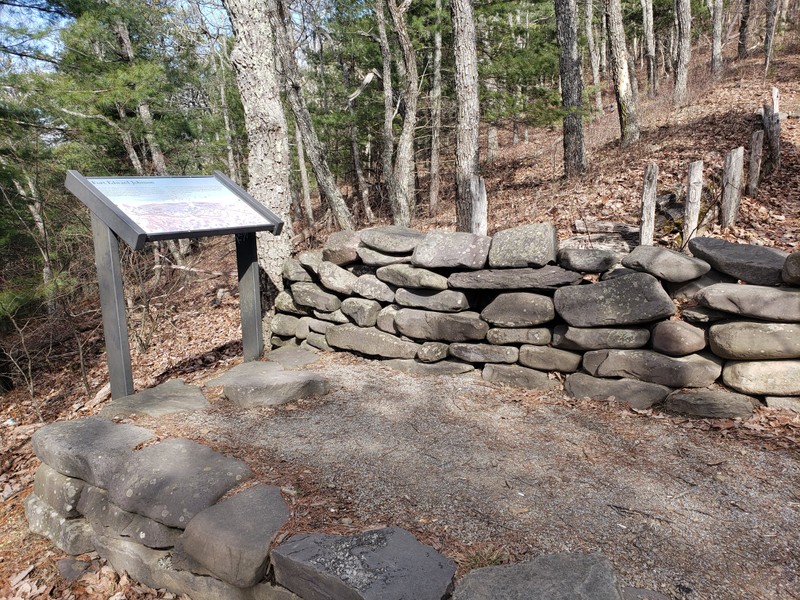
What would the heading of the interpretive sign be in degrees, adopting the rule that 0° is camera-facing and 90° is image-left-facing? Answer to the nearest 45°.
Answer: approximately 315°

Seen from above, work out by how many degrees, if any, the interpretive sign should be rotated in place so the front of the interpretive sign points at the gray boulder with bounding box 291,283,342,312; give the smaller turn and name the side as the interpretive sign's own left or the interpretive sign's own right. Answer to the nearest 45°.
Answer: approximately 90° to the interpretive sign's own left

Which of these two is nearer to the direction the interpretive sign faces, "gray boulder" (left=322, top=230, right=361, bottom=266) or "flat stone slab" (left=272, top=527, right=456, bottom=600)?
the flat stone slab

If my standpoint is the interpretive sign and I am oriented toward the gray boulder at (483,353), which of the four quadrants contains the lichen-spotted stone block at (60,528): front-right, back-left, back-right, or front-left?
back-right

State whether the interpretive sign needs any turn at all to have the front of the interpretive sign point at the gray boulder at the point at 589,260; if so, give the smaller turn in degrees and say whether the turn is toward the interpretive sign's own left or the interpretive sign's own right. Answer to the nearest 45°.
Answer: approximately 45° to the interpretive sign's own left
